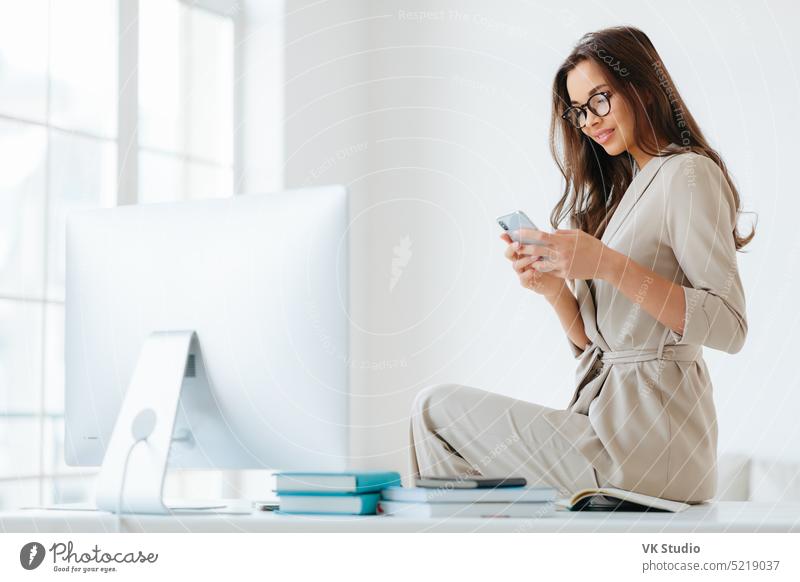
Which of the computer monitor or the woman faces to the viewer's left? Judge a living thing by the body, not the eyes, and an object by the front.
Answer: the woman

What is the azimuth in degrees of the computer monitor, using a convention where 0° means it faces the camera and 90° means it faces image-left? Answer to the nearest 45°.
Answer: approximately 225°

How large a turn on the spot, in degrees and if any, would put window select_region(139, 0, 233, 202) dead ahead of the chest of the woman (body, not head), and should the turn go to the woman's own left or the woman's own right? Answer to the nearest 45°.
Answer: approximately 45° to the woman's own right

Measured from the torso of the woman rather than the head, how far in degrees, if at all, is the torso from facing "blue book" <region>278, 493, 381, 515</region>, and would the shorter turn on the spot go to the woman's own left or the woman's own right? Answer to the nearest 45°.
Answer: approximately 45° to the woman's own left

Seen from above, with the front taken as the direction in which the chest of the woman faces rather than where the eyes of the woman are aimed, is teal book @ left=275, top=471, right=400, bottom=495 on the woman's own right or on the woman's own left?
on the woman's own left

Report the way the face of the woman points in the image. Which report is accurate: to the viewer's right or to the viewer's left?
to the viewer's left

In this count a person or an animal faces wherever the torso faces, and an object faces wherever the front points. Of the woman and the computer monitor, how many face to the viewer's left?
1

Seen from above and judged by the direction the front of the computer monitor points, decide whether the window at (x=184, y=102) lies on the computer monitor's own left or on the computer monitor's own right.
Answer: on the computer monitor's own left

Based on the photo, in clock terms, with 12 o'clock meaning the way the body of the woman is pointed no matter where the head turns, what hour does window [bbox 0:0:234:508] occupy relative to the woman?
The window is roughly at 1 o'clock from the woman.

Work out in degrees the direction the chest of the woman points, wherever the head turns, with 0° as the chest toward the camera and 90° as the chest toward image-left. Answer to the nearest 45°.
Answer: approximately 90°
